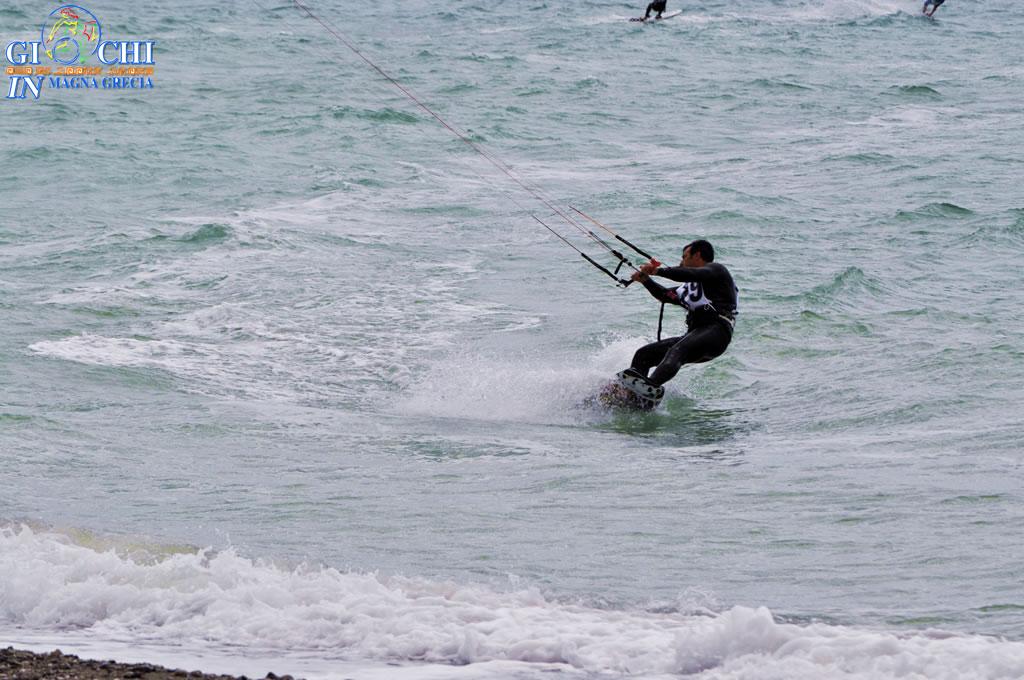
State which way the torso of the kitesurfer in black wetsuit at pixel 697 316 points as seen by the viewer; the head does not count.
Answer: to the viewer's left

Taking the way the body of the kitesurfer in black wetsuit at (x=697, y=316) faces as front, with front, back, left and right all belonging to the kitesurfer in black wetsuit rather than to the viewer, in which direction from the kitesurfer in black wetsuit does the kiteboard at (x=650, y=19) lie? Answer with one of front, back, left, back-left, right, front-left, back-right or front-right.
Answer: right

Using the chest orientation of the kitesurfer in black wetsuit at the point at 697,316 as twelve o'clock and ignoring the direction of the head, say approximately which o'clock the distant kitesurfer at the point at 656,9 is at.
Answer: The distant kitesurfer is roughly at 3 o'clock from the kitesurfer in black wetsuit.
